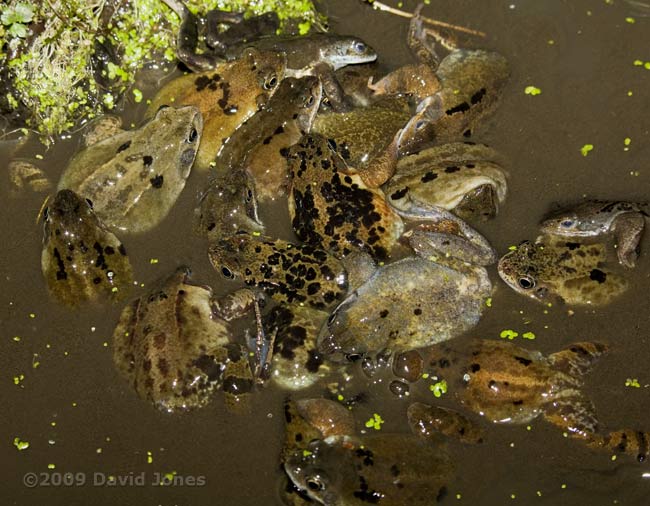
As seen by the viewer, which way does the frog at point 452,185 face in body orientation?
to the viewer's left

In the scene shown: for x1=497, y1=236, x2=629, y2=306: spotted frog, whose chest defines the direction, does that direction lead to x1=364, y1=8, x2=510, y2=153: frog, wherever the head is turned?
no

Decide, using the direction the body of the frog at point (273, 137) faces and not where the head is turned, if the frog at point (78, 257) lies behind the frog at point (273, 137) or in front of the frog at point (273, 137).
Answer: behind

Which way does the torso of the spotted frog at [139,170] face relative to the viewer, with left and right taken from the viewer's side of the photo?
facing away from the viewer and to the right of the viewer

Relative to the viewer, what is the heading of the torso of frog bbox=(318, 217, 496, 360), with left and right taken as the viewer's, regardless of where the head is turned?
facing the viewer and to the left of the viewer

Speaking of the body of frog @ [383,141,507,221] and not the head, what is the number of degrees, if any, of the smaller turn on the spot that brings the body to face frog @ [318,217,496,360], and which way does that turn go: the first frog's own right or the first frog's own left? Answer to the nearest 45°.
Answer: approximately 45° to the first frog's own left

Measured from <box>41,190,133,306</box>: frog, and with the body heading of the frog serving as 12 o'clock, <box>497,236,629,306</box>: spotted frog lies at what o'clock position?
The spotted frog is roughly at 4 o'clock from the frog.

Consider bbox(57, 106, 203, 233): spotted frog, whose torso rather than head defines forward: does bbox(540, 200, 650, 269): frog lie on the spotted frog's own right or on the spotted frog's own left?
on the spotted frog's own right

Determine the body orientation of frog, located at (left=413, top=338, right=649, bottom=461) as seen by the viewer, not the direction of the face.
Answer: to the viewer's left

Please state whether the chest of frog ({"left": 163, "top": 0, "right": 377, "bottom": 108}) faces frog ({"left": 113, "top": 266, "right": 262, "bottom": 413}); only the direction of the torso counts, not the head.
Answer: no

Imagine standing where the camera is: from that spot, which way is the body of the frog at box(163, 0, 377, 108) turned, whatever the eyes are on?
to the viewer's right

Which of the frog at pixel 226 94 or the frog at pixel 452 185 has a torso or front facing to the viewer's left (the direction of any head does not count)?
the frog at pixel 452 185

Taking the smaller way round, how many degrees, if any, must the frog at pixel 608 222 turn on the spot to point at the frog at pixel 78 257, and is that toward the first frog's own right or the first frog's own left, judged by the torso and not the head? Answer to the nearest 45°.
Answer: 0° — it already faces it

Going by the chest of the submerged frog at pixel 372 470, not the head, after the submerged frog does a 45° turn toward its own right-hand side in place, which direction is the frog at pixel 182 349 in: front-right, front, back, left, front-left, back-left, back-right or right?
front

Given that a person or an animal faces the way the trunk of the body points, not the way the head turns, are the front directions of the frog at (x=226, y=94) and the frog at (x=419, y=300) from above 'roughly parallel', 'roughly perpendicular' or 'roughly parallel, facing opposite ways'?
roughly parallel, facing opposite ways

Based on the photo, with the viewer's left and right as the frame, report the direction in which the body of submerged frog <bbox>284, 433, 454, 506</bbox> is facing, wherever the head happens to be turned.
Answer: facing to the left of the viewer

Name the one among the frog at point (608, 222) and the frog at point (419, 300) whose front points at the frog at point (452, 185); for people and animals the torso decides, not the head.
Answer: the frog at point (608, 222)

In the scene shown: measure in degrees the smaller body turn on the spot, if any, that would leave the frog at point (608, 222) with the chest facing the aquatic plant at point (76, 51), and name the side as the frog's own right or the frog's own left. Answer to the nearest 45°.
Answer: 0° — it already faces it

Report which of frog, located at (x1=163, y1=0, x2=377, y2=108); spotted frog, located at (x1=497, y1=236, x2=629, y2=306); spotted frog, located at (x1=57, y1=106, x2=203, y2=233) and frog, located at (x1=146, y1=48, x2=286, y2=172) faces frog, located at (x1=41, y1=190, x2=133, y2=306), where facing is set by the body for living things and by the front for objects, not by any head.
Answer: spotted frog, located at (x1=497, y1=236, x2=629, y2=306)

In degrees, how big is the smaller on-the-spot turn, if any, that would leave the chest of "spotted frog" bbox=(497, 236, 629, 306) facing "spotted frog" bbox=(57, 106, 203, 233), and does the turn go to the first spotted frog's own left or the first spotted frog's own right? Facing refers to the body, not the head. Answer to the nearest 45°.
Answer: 0° — it already faces it

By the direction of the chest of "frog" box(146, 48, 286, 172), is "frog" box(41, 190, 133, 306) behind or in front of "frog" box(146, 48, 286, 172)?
behind

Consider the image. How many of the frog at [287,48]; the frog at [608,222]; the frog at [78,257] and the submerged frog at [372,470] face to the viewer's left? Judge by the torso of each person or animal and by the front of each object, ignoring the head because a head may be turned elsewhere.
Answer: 2
